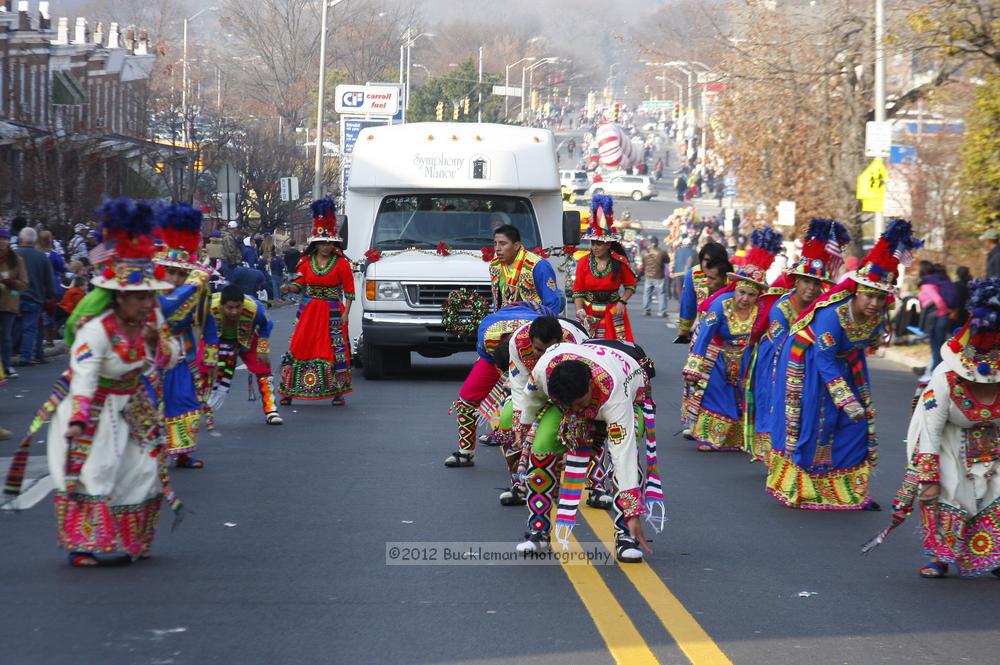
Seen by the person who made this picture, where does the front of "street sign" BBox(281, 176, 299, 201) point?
facing the viewer

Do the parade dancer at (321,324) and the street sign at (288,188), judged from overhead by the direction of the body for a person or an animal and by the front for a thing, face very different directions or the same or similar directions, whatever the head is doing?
same or similar directions

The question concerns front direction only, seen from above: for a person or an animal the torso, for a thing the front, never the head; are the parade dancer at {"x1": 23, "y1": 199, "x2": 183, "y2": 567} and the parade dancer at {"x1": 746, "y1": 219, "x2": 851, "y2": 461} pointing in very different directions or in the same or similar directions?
same or similar directions

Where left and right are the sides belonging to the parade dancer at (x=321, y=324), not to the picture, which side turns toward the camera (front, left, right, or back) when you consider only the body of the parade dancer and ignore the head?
front

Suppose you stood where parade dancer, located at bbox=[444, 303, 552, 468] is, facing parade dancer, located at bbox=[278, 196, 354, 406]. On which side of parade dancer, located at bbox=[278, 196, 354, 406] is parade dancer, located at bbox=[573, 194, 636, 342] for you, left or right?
right

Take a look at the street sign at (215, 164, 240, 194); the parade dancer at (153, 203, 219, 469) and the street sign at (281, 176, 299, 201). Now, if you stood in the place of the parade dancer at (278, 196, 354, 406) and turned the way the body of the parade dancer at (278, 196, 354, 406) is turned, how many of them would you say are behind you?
2

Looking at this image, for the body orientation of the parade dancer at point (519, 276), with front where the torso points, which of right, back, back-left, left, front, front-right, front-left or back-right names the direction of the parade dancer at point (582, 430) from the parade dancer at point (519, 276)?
front-left

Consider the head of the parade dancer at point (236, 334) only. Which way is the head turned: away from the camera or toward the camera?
toward the camera

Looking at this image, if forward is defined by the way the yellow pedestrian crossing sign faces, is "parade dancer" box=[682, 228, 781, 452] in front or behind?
in front

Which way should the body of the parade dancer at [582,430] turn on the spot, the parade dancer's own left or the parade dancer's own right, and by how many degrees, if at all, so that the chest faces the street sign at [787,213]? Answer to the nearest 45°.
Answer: approximately 180°

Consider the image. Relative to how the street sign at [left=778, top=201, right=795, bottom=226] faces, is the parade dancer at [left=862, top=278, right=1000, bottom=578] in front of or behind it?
in front

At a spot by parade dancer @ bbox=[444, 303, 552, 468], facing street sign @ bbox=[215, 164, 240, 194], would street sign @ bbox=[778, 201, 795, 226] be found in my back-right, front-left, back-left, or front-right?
front-right

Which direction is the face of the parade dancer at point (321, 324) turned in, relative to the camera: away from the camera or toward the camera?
toward the camera

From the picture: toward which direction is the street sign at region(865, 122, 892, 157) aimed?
toward the camera
